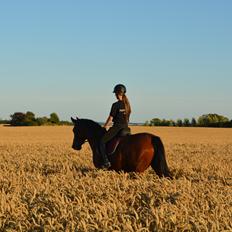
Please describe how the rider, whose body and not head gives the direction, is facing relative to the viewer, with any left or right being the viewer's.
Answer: facing away from the viewer and to the left of the viewer

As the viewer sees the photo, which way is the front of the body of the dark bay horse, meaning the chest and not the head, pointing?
to the viewer's left
